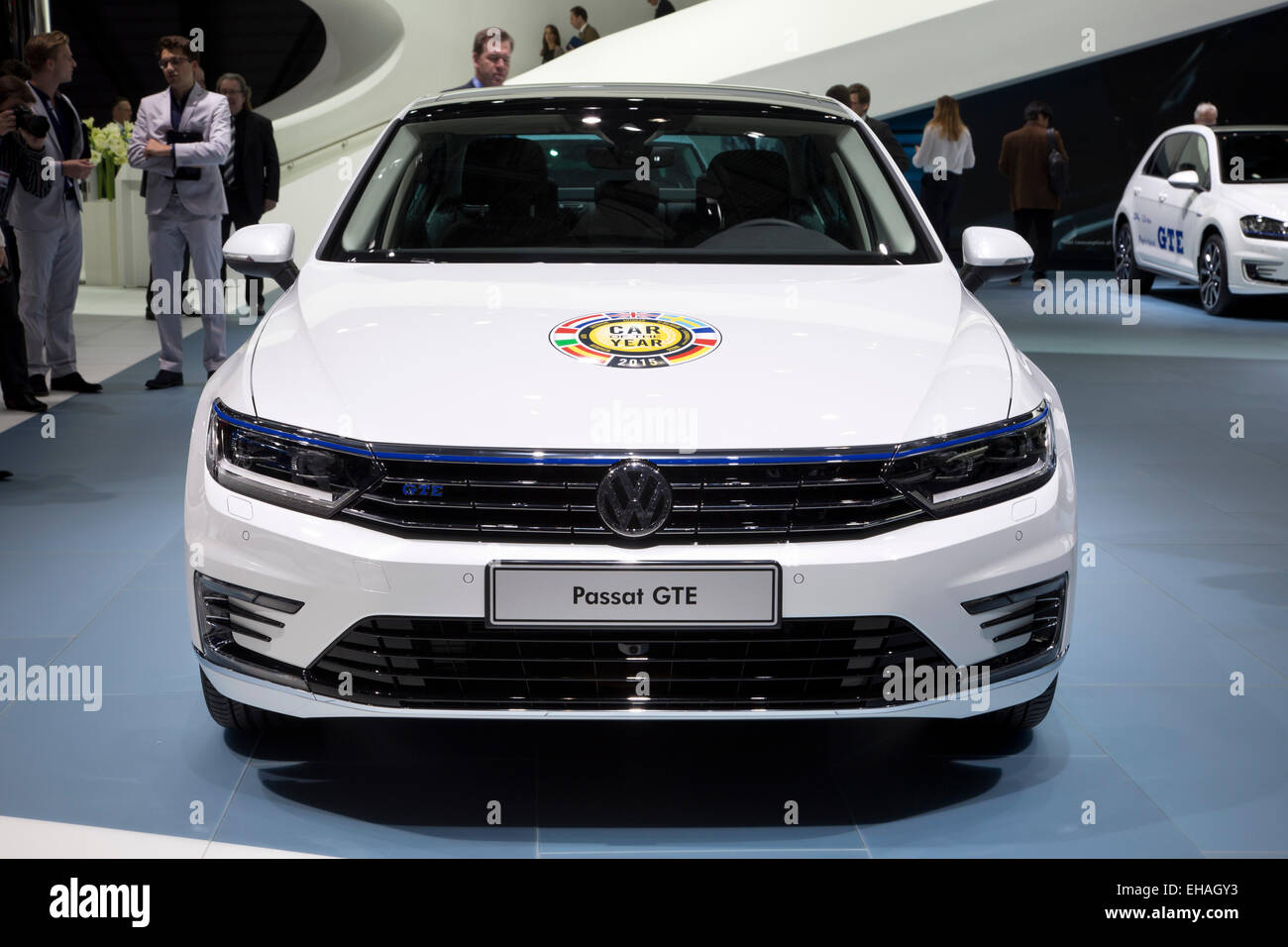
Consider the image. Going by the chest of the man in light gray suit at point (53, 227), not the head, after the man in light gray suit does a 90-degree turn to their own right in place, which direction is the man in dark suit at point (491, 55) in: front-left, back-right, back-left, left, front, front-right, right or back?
back-left

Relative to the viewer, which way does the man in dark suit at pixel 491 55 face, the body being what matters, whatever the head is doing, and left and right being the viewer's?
facing the viewer and to the right of the viewer

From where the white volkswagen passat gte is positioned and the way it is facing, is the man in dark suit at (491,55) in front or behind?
behind

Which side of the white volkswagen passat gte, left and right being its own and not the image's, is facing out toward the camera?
front

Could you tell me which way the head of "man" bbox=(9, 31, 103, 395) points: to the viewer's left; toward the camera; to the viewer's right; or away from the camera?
to the viewer's right

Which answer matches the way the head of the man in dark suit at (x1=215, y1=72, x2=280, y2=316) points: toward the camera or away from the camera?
toward the camera
